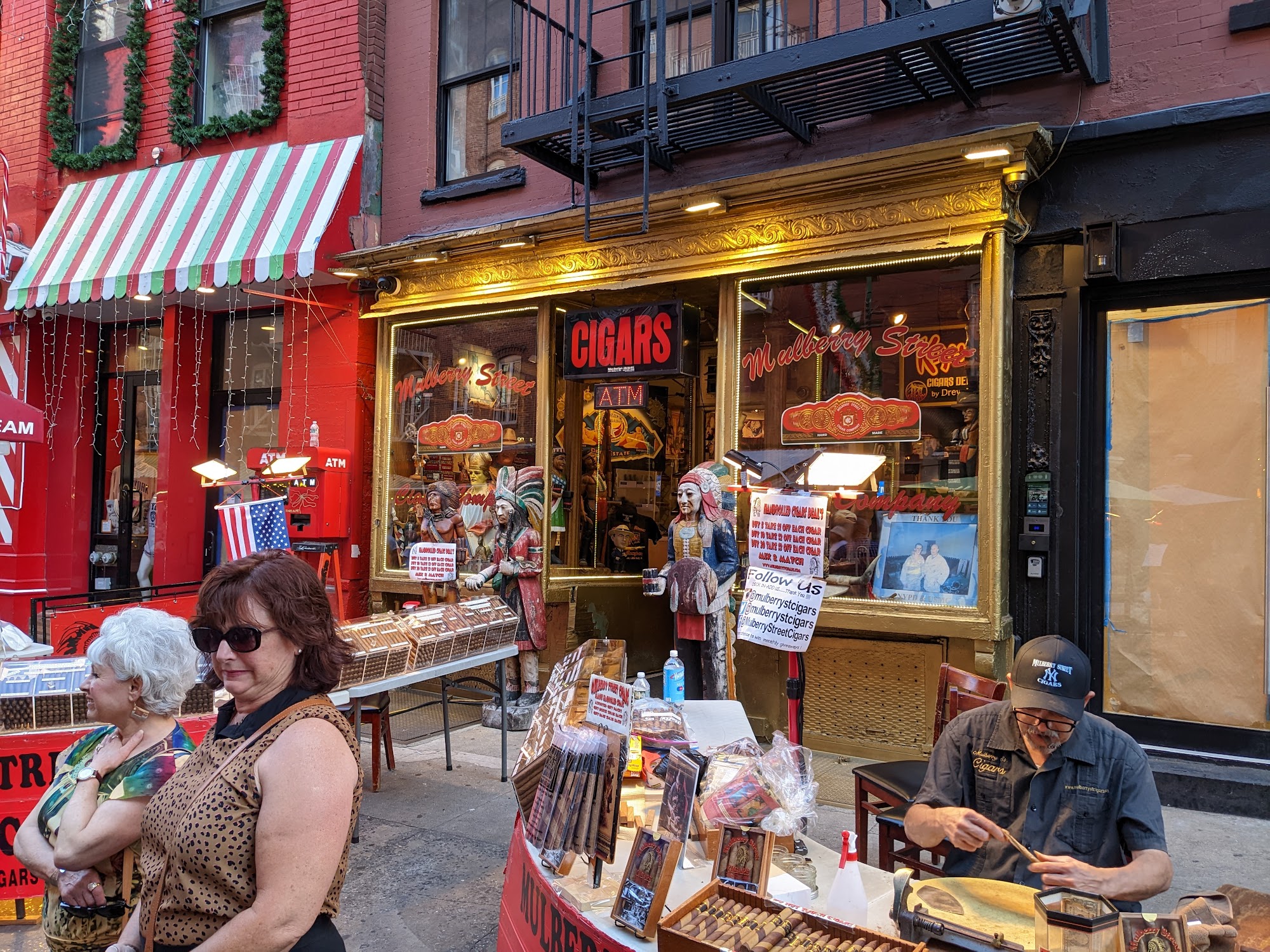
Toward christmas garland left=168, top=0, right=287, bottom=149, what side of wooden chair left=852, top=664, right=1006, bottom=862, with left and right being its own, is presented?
right

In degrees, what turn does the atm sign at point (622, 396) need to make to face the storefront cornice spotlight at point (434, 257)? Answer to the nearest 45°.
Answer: approximately 45° to its right

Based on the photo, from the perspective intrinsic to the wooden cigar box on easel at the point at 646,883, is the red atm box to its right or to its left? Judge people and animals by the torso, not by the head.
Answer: on its right

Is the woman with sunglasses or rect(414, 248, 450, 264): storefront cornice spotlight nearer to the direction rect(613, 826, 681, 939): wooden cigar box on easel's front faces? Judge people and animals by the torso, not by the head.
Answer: the woman with sunglasses

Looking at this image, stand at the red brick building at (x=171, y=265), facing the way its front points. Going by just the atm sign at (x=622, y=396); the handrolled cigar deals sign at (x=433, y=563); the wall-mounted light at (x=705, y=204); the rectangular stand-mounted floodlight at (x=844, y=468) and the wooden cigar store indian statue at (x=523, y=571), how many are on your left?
5

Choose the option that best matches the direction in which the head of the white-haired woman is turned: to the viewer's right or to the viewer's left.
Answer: to the viewer's left

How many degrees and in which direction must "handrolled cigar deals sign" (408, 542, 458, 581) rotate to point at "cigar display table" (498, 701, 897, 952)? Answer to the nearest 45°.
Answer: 0° — it already faces it

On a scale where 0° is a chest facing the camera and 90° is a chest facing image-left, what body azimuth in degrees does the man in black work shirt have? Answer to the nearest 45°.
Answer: approximately 0°

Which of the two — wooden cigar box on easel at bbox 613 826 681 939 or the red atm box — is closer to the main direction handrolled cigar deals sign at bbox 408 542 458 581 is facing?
the wooden cigar box on easel
